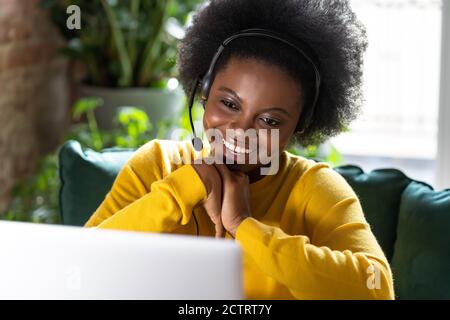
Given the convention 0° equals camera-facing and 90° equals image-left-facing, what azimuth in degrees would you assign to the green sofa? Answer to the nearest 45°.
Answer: approximately 0°

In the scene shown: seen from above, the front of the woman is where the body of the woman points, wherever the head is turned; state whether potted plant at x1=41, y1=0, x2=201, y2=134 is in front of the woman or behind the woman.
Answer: behind

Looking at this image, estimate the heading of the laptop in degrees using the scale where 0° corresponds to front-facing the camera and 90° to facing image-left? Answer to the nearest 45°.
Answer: approximately 225°

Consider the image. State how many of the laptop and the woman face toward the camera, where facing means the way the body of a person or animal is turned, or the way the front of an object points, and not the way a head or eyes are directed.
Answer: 1

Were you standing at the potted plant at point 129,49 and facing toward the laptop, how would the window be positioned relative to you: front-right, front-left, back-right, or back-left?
back-left
